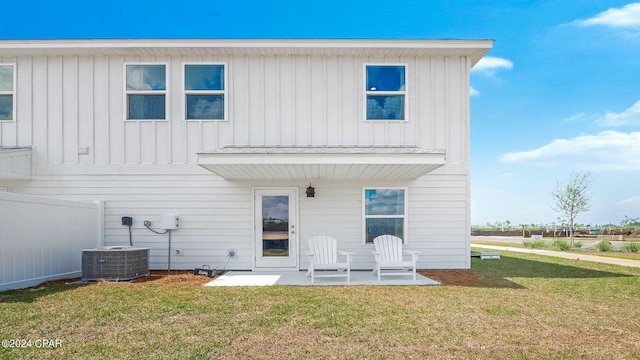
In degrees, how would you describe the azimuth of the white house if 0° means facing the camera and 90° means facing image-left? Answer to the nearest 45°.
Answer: approximately 180°

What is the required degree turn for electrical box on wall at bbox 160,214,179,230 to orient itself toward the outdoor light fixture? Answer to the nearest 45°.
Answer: approximately 90° to its left
